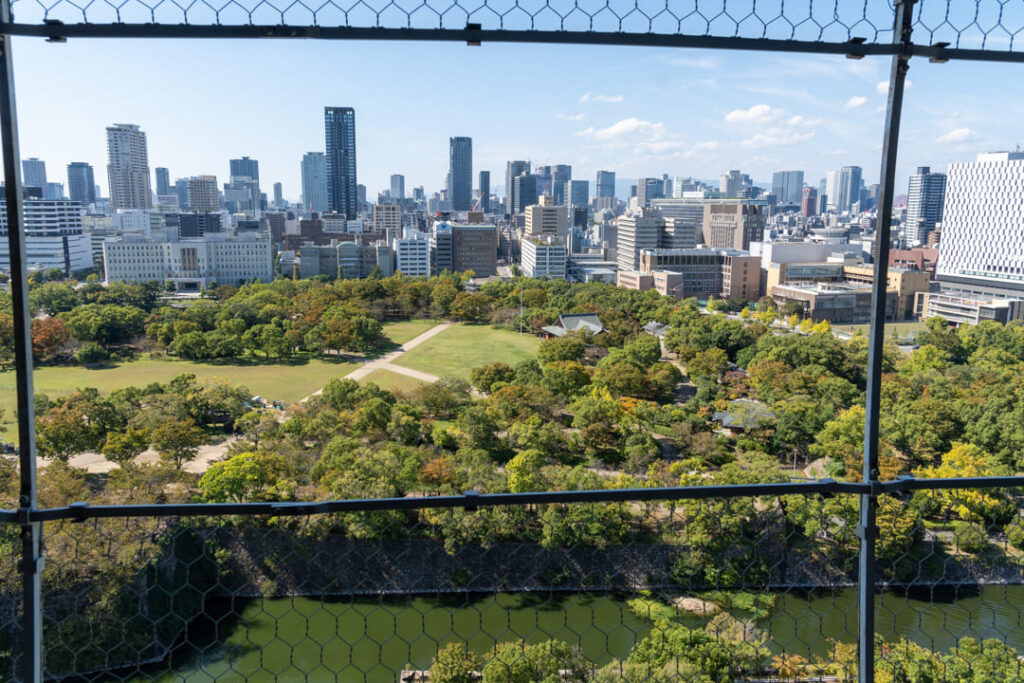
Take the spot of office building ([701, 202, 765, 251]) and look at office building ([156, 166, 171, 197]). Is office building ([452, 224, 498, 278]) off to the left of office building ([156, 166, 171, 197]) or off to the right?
left

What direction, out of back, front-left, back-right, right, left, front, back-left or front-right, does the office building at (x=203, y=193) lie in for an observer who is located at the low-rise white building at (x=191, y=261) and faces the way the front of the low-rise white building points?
back

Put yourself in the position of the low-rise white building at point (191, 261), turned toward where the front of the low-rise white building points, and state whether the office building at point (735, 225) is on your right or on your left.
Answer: on your left

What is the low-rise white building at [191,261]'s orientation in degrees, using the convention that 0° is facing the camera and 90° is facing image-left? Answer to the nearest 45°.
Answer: approximately 0°

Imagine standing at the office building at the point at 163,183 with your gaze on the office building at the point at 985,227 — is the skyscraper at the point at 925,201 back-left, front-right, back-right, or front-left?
front-left

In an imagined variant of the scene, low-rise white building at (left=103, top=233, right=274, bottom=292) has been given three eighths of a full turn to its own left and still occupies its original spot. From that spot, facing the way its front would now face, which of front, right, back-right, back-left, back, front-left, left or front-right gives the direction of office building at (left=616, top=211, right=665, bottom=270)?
front-right

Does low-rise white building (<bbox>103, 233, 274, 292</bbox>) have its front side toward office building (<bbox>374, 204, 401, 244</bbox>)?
no

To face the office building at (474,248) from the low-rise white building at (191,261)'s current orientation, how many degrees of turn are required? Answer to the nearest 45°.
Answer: approximately 90° to its left

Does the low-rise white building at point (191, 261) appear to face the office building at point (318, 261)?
no

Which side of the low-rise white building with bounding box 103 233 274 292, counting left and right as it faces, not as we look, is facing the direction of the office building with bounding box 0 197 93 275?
right

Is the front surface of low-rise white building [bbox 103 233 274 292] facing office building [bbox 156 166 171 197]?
no

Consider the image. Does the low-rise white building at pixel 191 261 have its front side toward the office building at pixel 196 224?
no

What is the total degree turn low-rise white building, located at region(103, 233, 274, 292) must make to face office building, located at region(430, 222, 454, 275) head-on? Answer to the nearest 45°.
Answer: approximately 90° to its left

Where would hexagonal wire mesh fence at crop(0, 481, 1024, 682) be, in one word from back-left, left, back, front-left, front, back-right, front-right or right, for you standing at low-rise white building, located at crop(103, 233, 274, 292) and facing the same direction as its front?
front

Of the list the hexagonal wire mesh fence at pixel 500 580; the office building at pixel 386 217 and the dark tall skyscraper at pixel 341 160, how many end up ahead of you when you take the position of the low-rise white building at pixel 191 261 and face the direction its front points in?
1

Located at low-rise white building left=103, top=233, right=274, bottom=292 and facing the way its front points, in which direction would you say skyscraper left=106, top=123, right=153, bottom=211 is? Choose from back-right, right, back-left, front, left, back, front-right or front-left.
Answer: back
